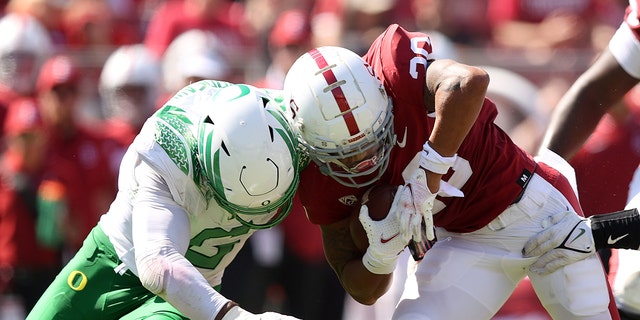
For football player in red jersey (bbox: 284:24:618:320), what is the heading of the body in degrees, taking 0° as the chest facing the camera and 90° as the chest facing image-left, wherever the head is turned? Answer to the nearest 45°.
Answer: approximately 45°

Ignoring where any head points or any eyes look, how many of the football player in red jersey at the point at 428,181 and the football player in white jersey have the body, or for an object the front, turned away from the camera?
0

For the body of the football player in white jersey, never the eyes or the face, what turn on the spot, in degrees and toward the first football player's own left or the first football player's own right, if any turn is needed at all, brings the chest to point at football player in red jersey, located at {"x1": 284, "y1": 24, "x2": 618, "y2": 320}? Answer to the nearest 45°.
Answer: approximately 45° to the first football player's own left

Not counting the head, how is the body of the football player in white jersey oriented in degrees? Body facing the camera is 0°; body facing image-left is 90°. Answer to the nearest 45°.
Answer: approximately 315°

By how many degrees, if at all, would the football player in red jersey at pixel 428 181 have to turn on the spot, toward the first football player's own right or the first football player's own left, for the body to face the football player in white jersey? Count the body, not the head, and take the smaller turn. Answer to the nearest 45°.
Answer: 0° — they already face them
